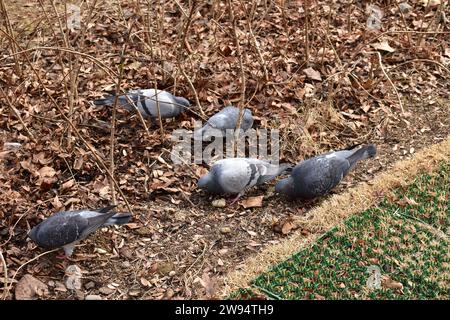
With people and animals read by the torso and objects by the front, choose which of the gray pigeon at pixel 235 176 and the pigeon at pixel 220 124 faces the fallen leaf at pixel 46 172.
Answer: the gray pigeon

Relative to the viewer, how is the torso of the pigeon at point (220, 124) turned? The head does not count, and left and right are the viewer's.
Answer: facing to the right of the viewer

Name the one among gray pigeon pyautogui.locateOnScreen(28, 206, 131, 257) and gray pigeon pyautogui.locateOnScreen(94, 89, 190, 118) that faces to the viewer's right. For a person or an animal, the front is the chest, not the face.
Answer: gray pigeon pyautogui.locateOnScreen(94, 89, 190, 118)

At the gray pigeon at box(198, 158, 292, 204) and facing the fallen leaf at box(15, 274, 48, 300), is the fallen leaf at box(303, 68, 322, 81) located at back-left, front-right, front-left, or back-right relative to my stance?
back-right

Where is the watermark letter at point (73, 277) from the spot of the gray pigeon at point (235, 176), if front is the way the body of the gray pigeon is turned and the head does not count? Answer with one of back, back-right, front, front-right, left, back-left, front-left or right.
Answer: front-left

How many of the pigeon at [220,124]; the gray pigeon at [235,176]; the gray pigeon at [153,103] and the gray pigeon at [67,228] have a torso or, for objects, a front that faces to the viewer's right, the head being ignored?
2

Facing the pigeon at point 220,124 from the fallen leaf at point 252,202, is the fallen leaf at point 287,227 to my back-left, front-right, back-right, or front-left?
back-right

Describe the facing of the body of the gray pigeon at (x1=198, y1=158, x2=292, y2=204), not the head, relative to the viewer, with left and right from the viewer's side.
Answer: facing to the left of the viewer

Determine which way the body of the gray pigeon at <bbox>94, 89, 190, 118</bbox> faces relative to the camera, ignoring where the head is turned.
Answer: to the viewer's right

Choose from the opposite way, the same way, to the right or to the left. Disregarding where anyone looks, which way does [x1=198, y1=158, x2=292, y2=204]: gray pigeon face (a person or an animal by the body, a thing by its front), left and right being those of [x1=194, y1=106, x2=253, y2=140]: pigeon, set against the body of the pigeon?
the opposite way

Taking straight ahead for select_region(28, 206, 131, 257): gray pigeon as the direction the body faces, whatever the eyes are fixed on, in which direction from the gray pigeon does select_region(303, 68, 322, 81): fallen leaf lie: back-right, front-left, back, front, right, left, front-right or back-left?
back-right

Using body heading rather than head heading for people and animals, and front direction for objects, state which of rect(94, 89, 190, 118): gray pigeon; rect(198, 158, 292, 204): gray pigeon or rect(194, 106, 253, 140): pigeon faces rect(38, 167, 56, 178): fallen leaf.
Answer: rect(198, 158, 292, 204): gray pigeon
